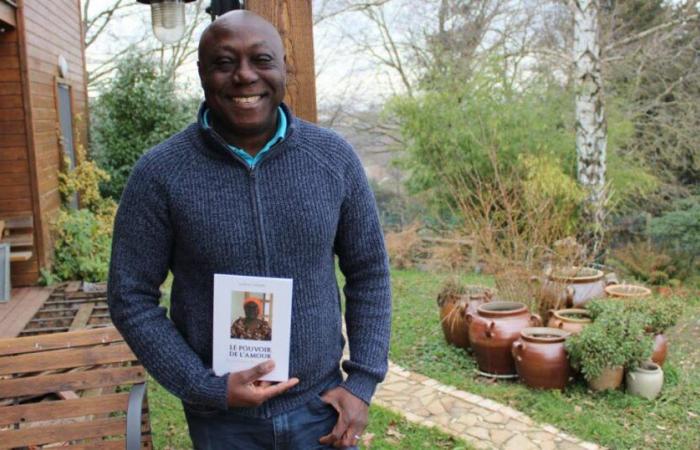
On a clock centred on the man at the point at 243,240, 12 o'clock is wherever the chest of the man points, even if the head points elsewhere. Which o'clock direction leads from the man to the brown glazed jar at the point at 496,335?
The brown glazed jar is roughly at 7 o'clock from the man.

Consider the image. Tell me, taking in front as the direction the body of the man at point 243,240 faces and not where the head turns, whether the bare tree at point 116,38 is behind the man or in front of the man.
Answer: behind

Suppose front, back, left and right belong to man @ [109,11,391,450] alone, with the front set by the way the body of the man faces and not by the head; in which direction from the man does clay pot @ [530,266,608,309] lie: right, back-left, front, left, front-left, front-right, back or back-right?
back-left

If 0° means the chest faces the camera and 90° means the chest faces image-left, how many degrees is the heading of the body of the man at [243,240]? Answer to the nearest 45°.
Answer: approximately 0°

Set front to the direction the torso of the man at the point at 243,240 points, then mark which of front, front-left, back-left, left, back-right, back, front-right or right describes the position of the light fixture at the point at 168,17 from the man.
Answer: back

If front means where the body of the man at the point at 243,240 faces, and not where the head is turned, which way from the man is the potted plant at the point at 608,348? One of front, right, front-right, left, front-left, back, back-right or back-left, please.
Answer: back-left

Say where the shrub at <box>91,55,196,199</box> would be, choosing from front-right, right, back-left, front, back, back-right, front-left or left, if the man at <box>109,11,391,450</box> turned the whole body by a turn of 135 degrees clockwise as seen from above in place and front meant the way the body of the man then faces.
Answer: front-right

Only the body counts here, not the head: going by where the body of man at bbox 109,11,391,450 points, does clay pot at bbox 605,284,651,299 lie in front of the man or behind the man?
behind

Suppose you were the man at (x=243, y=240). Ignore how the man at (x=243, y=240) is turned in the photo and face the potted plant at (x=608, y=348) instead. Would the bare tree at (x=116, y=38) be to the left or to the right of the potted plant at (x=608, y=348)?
left

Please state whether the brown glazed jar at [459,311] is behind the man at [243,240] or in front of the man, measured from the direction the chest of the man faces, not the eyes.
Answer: behind

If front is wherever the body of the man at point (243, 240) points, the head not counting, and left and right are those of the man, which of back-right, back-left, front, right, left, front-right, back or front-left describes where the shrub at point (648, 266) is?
back-left

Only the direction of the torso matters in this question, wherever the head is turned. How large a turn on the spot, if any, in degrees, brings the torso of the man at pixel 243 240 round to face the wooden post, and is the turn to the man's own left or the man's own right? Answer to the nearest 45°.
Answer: approximately 180°

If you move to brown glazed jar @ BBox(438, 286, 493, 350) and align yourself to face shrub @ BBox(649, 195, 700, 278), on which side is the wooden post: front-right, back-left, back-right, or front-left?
back-right
